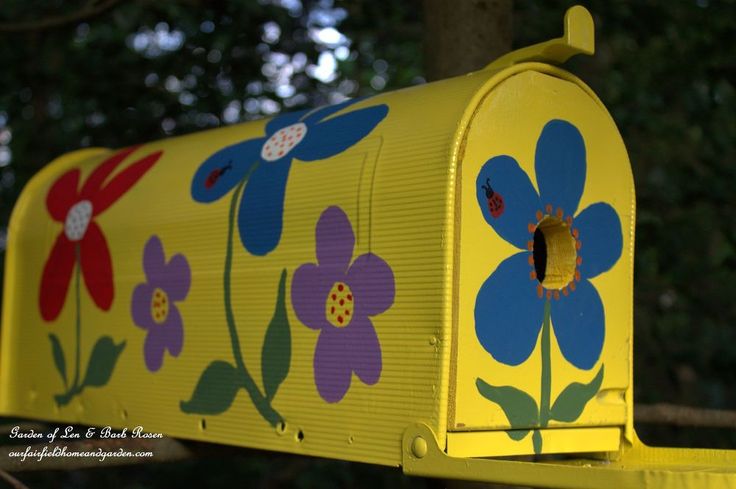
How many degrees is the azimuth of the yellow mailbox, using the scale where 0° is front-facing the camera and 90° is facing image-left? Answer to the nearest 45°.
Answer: approximately 315°

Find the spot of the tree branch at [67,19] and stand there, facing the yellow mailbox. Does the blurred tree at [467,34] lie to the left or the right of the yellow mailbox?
left

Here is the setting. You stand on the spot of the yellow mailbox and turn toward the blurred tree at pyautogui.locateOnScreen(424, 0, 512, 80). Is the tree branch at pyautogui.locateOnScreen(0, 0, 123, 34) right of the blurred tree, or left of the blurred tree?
left

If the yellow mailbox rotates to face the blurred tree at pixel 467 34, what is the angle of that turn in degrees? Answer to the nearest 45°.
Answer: approximately 135° to its left

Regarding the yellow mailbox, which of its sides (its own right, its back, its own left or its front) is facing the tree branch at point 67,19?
back
